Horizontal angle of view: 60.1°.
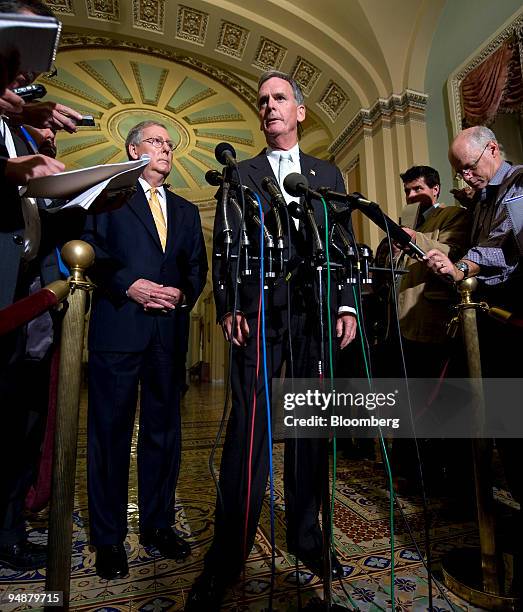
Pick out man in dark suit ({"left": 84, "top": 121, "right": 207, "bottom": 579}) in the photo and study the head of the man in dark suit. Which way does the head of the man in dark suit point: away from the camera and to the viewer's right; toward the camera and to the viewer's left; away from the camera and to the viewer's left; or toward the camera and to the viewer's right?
toward the camera and to the viewer's right

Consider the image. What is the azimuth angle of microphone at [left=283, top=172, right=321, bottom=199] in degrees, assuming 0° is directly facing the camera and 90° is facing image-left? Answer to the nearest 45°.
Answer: approximately 135°

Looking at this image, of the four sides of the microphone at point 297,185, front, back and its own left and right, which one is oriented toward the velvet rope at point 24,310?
left

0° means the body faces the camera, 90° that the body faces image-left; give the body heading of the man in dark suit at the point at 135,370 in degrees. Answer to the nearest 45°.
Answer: approximately 315°
